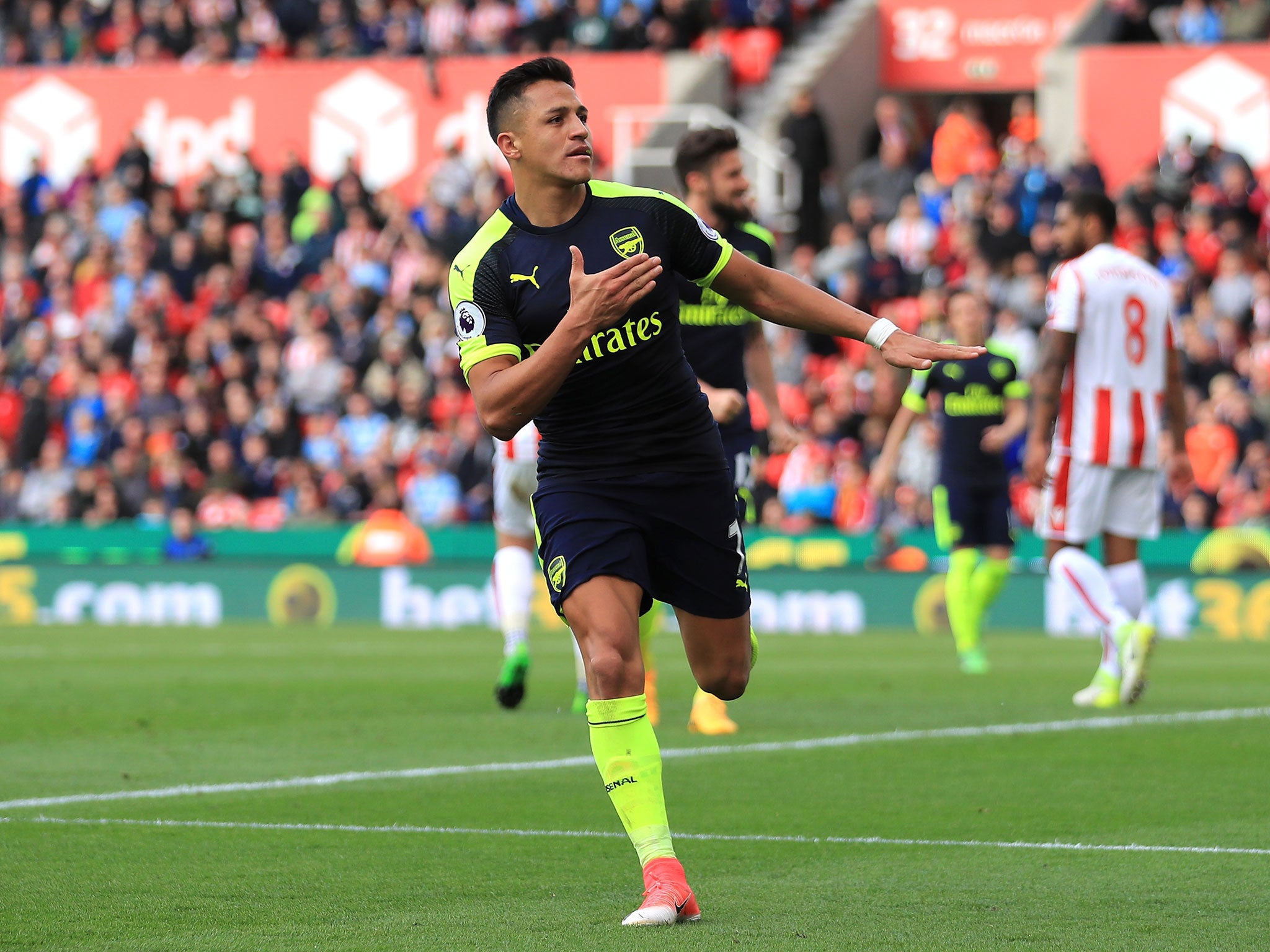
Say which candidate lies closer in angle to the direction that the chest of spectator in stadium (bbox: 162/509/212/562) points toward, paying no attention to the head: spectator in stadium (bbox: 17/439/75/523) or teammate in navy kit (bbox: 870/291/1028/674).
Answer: the teammate in navy kit

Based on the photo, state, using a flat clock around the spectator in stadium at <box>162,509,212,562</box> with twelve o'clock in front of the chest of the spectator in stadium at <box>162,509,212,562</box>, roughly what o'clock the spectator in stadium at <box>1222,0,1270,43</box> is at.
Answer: the spectator in stadium at <box>1222,0,1270,43</box> is roughly at 9 o'clock from the spectator in stadium at <box>162,509,212,562</box>.

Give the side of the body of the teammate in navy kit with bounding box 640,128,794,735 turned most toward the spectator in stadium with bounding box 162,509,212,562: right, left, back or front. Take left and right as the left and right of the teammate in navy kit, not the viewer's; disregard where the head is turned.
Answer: back

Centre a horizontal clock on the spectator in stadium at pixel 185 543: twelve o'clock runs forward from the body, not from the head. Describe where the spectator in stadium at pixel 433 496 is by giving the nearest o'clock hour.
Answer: the spectator in stadium at pixel 433 496 is roughly at 9 o'clock from the spectator in stadium at pixel 185 543.

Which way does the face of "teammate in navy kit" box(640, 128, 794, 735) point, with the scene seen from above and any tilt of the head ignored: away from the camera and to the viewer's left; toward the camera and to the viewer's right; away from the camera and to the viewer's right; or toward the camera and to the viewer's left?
toward the camera and to the viewer's right

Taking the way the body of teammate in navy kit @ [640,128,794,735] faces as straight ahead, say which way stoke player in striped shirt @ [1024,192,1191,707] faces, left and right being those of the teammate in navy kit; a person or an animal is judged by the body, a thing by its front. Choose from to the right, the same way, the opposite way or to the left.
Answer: the opposite way

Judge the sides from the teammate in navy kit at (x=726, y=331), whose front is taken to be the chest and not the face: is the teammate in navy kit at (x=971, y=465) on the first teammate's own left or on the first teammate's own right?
on the first teammate's own left

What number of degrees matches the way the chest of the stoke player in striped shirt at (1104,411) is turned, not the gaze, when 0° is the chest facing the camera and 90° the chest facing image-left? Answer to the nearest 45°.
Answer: approximately 135°

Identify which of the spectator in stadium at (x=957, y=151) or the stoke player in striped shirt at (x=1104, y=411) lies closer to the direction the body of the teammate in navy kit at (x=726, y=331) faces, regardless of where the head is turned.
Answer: the stoke player in striped shirt
